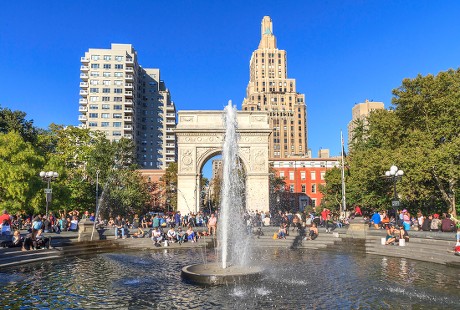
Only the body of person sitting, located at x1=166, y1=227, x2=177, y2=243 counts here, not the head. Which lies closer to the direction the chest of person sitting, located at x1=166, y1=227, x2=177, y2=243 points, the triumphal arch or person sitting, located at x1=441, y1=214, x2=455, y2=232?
the person sitting

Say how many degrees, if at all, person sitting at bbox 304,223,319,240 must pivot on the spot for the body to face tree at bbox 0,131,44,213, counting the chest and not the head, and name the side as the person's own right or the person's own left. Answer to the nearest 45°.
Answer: approximately 45° to the person's own right

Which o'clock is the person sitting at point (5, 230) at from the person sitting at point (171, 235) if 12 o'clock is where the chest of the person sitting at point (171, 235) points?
the person sitting at point (5, 230) is roughly at 2 o'clock from the person sitting at point (171, 235).

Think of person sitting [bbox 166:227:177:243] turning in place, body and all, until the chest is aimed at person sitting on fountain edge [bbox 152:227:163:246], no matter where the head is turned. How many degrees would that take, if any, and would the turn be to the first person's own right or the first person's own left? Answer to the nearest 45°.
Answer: approximately 45° to the first person's own right

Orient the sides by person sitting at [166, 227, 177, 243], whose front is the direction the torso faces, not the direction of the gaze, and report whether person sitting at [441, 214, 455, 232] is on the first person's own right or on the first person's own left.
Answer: on the first person's own left

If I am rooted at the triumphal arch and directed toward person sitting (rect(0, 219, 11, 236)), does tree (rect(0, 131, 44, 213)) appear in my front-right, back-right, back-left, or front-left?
front-right

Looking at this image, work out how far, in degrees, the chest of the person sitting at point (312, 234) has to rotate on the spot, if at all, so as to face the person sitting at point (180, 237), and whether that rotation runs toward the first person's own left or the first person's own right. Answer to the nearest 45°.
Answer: approximately 45° to the first person's own right

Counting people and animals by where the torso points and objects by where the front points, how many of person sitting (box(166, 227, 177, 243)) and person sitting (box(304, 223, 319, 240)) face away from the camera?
0

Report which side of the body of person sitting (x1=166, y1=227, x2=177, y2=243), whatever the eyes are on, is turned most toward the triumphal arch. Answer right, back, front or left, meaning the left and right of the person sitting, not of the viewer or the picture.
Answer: back

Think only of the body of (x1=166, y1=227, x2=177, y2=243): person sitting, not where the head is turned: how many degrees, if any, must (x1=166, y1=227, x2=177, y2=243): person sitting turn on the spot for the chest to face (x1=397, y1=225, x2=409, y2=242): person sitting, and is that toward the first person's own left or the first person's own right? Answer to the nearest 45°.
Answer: approximately 45° to the first person's own left

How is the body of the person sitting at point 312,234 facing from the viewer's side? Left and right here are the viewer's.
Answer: facing the viewer and to the left of the viewer

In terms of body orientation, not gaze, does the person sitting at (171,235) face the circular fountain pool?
yes

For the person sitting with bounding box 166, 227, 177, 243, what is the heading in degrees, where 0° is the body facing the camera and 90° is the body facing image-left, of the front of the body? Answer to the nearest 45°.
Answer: approximately 0°

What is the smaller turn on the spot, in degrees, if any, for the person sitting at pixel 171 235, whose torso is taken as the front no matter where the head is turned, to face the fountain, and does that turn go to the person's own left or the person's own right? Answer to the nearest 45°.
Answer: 0° — they already face it

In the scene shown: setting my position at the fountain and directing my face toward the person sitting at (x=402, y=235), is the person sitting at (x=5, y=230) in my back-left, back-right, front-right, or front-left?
back-left

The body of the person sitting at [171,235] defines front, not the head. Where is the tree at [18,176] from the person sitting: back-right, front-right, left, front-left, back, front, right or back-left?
back-right

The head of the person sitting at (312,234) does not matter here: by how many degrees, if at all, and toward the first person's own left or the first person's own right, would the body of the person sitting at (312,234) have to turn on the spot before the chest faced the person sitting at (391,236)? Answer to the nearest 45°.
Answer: approximately 90° to the first person's own left

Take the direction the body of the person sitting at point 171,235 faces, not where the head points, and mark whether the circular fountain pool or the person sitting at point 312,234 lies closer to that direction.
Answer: the circular fountain pool
